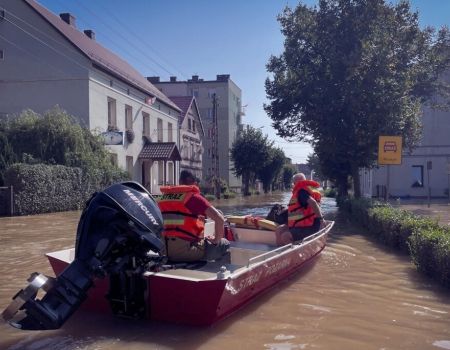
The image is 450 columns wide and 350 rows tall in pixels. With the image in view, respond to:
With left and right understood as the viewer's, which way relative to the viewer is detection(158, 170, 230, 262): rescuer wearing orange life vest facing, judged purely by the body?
facing away from the viewer and to the right of the viewer

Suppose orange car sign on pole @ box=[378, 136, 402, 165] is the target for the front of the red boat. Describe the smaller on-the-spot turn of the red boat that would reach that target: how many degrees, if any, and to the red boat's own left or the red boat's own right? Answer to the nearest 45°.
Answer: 0° — it already faces it

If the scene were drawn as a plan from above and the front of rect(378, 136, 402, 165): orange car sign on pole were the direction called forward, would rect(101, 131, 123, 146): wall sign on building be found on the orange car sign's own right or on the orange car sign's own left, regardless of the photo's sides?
on the orange car sign's own right

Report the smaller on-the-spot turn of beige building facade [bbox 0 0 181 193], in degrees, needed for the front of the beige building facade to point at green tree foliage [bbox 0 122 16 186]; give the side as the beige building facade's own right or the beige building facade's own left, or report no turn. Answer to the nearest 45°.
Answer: approximately 45° to the beige building facade's own right

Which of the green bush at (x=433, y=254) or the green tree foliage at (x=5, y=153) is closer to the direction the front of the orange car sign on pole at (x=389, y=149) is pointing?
the green bush

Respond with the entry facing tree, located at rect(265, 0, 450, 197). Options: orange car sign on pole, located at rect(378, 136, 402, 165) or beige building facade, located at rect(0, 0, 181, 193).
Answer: the beige building facade

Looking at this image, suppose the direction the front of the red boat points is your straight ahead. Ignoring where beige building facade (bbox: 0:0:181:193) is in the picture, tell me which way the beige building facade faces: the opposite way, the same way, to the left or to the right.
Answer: to the right

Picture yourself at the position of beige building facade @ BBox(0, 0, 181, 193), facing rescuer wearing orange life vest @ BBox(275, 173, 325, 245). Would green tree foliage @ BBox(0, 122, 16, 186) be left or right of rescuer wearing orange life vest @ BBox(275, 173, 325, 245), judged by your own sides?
right

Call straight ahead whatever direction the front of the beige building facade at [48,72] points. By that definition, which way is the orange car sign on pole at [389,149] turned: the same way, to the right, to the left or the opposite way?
to the right

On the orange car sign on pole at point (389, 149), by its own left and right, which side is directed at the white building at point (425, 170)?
back

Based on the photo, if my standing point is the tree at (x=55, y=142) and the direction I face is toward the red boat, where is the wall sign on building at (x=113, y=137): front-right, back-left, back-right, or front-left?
back-left

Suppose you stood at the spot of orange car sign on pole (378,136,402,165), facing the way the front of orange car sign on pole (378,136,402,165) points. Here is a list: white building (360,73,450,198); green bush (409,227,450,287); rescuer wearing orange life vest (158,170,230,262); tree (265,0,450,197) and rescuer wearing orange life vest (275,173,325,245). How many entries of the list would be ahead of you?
3

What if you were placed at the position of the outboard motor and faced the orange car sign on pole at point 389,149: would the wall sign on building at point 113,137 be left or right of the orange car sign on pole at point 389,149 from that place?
left

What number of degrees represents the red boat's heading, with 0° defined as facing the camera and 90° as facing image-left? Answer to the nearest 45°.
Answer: approximately 225°
